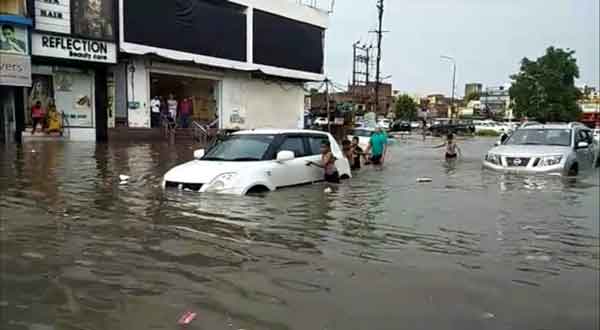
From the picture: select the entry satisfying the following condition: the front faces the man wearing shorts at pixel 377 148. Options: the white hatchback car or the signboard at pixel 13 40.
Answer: the signboard

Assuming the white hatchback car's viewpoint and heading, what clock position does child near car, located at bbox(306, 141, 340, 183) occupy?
The child near car is roughly at 8 o'clock from the white hatchback car.

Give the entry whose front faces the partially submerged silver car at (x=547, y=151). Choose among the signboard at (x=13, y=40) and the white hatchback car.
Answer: the signboard

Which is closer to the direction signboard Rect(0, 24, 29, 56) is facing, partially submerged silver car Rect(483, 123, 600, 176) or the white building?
the partially submerged silver car

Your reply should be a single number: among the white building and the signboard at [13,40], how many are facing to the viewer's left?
0

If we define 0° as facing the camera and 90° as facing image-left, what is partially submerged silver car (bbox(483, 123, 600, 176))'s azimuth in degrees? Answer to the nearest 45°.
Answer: approximately 45°

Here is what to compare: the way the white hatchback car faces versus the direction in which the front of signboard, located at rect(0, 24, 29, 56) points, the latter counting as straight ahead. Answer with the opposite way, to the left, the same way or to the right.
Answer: to the right

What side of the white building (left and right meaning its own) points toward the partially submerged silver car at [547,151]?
front

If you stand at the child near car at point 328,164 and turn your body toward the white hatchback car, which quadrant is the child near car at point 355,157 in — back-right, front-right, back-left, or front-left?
back-right

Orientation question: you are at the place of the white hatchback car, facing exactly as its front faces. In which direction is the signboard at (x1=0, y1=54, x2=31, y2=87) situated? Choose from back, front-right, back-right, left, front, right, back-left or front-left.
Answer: right

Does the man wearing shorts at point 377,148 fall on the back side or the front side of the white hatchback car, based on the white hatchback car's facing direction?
on the back side

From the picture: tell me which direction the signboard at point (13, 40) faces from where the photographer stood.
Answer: facing the viewer and to the right of the viewer
